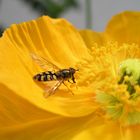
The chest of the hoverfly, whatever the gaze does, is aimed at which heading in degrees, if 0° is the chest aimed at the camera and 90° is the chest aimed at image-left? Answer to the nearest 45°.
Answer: approximately 270°
